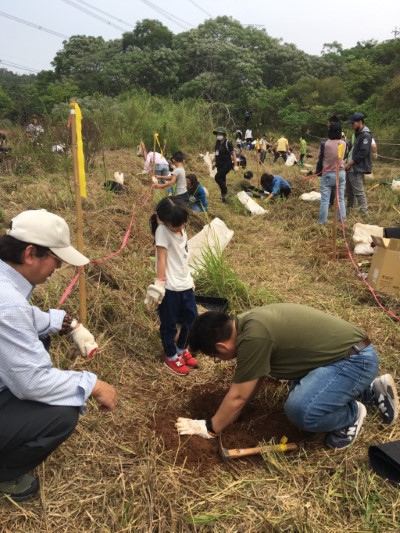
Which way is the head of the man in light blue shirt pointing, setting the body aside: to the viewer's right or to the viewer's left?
to the viewer's right

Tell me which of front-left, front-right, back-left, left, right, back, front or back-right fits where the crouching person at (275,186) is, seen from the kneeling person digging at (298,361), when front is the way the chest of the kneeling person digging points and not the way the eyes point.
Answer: right

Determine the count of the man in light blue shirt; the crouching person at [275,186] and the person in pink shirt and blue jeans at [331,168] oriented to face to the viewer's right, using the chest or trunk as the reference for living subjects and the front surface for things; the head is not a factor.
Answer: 1

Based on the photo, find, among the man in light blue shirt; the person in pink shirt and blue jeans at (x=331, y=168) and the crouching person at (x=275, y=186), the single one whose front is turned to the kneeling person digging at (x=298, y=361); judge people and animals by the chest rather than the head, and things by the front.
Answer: the man in light blue shirt

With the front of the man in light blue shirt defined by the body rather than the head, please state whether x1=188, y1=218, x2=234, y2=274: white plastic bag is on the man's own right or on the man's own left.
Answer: on the man's own left

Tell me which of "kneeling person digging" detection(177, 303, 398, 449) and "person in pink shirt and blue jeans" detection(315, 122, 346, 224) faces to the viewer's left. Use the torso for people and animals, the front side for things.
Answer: the kneeling person digging

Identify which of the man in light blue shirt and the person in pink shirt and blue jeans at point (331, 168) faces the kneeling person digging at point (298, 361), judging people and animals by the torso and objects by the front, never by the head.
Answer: the man in light blue shirt

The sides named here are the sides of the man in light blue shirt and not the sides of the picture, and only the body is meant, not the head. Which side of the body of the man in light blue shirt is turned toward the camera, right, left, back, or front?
right

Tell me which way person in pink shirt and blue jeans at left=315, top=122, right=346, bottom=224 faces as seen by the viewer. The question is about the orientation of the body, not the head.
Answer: away from the camera

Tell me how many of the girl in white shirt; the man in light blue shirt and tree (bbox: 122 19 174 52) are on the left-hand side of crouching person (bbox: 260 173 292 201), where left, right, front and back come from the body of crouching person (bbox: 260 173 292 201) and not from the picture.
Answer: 2

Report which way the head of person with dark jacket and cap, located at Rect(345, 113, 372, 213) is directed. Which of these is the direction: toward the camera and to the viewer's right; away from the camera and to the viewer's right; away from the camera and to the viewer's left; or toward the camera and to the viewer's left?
toward the camera and to the viewer's left

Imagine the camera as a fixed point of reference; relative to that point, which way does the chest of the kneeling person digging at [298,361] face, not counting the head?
to the viewer's left
